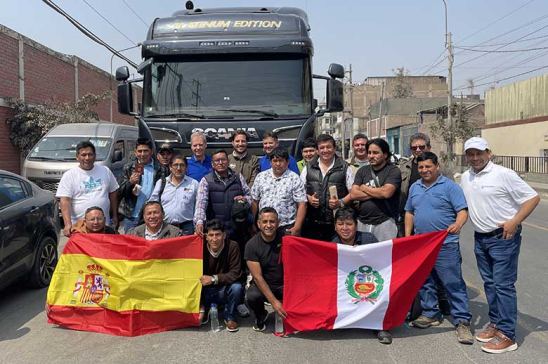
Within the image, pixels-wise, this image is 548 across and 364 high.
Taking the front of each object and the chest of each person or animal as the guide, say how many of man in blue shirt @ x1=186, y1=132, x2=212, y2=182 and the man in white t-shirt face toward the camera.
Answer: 2

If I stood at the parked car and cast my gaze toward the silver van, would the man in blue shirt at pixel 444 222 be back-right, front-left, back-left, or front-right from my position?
back-right

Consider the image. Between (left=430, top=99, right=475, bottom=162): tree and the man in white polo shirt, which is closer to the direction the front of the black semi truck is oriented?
the man in white polo shirt

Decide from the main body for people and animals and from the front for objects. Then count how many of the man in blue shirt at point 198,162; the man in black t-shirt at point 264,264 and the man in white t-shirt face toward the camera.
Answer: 3

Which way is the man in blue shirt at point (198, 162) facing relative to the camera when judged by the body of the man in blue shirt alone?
toward the camera

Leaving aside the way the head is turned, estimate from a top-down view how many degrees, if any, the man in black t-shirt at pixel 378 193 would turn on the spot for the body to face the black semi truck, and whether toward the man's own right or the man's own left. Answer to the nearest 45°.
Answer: approximately 90° to the man's own right

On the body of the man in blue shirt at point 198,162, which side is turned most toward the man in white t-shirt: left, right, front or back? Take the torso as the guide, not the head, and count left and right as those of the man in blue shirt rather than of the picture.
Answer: right

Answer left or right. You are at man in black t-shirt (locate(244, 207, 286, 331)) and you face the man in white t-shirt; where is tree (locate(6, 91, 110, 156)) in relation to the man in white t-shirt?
right

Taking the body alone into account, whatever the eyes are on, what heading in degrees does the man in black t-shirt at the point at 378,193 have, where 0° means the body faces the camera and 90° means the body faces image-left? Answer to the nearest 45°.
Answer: approximately 45°

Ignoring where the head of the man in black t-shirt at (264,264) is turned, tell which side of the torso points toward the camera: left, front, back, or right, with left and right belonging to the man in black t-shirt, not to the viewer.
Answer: front

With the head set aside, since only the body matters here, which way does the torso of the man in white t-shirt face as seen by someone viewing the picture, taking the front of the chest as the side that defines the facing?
toward the camera

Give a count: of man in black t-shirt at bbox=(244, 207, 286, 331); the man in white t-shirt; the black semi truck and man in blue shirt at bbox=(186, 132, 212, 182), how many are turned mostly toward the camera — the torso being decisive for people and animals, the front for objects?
4
